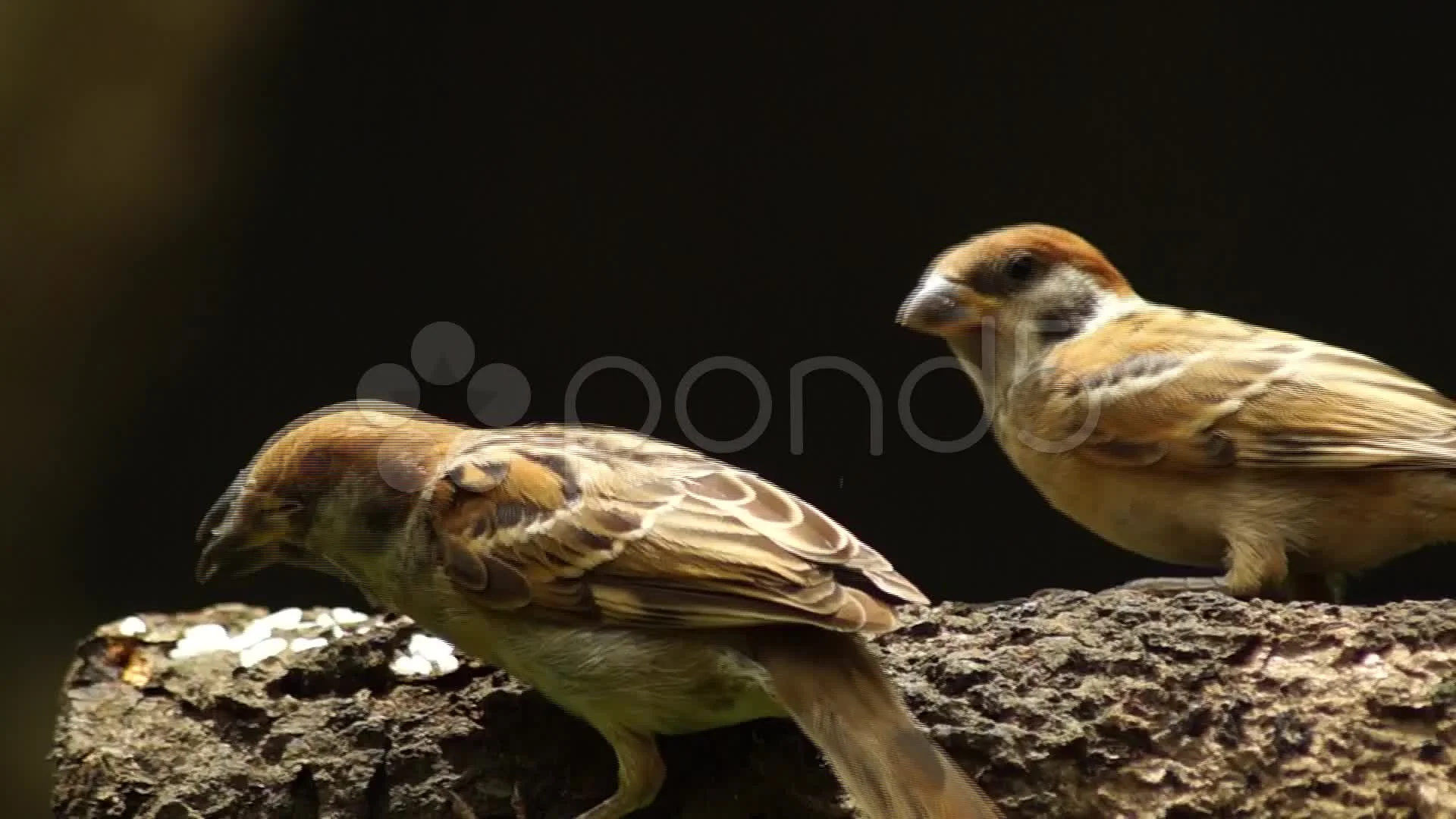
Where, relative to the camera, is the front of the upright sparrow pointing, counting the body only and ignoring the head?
to the viewer's left

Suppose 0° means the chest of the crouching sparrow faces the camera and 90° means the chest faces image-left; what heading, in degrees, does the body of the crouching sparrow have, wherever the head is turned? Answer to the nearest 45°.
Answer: approximately 90°

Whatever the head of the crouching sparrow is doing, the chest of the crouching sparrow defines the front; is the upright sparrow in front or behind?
behind

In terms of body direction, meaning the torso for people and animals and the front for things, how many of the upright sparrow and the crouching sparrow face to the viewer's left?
2
